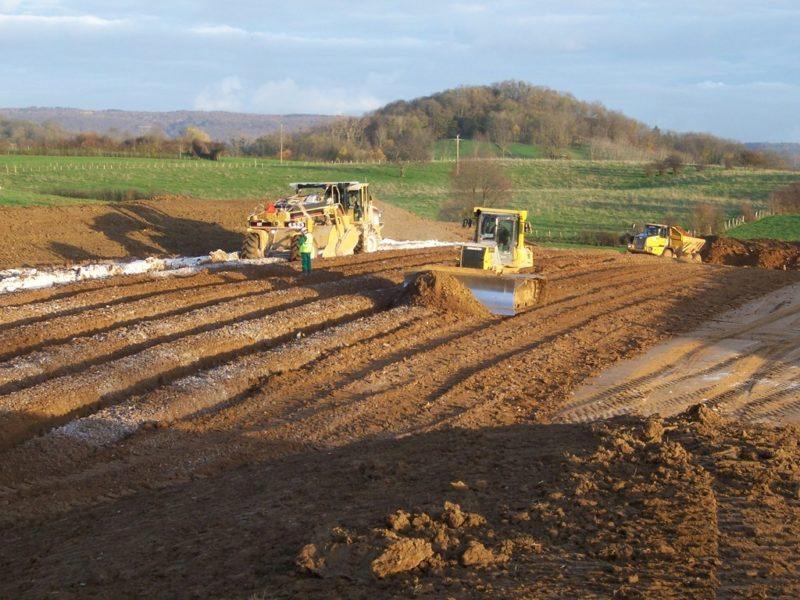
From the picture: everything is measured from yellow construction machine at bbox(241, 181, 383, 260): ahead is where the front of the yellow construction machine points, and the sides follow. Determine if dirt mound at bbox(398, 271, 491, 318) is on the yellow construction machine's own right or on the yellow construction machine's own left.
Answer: on the yellow construction machine's own left

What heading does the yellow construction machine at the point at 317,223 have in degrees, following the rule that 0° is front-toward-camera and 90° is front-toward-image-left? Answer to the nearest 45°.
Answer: approximately 45°

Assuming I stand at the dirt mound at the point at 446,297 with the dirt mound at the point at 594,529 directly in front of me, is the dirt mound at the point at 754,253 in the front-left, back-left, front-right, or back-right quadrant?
back-left

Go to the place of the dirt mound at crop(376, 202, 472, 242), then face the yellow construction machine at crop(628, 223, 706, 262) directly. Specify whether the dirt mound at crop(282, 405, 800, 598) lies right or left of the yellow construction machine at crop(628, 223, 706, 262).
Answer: right

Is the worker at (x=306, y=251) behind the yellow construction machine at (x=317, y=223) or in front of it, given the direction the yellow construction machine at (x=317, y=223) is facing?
in front

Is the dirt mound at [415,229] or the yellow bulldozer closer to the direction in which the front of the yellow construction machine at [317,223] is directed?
the yellow bulldozer

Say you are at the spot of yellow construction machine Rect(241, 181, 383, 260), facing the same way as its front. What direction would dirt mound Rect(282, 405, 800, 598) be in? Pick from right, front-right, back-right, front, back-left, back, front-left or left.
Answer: front-left

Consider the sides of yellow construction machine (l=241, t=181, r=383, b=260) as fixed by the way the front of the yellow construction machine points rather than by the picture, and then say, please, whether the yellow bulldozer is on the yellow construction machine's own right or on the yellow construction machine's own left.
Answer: on the yellow construction machine's own left

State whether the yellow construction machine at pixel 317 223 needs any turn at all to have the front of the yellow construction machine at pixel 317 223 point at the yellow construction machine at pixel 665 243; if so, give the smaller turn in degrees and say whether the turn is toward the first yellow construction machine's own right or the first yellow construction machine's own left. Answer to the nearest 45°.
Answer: approximately 180°

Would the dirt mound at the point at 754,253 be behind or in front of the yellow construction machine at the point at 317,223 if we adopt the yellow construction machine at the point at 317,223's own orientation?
behind
